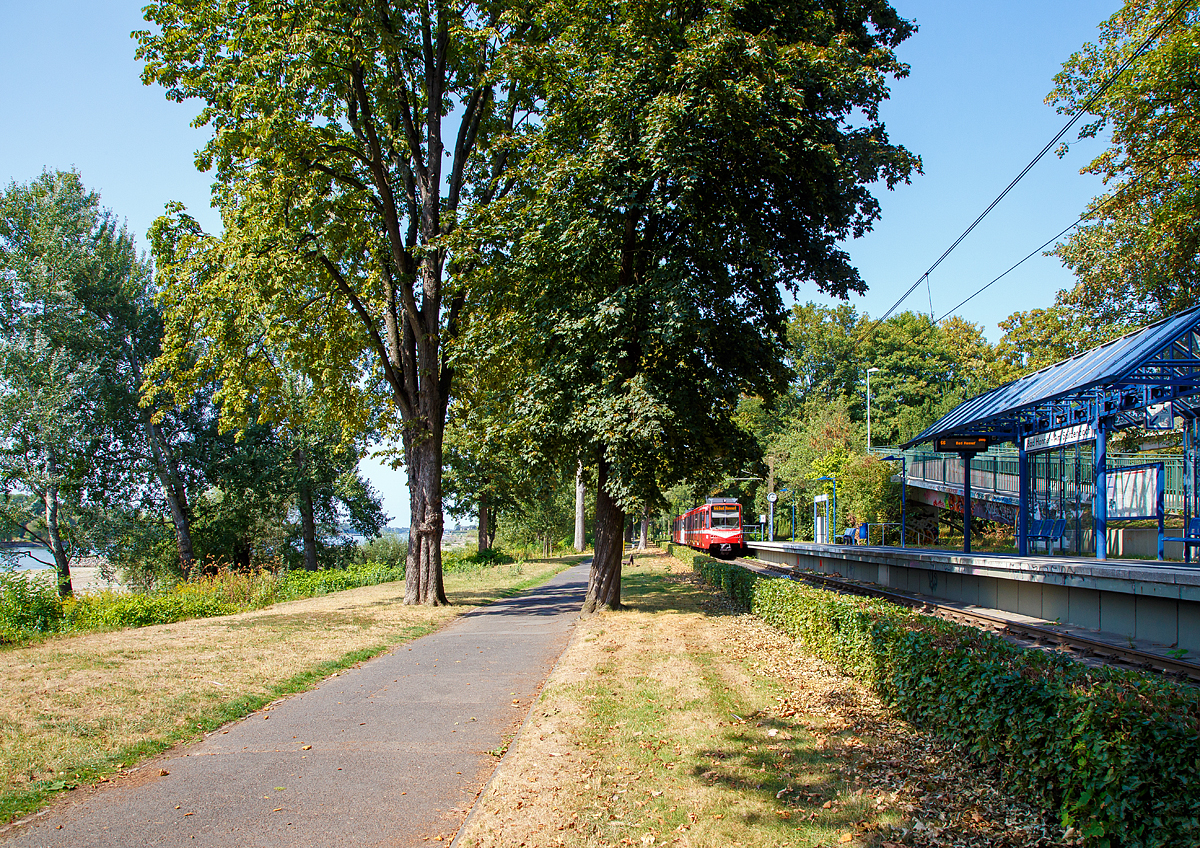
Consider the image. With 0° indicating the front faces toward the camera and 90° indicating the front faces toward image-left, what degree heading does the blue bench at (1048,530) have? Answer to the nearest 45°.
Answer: approximately 45°

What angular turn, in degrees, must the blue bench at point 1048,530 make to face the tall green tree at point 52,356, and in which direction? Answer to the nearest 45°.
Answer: approximately 45° to its right

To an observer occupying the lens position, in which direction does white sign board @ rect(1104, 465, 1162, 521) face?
facing the viewer and to the left of the viewer

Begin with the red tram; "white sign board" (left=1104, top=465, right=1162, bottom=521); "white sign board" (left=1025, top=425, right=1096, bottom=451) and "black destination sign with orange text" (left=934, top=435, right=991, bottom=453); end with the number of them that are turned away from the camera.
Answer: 0

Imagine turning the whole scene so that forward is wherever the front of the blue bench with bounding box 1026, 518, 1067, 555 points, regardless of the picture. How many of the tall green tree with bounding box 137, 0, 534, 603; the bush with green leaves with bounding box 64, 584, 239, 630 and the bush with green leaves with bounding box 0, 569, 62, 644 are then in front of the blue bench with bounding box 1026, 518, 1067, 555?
3

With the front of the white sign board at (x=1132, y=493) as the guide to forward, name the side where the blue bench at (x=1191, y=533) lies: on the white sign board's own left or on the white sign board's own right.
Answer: on the white sign board's own left

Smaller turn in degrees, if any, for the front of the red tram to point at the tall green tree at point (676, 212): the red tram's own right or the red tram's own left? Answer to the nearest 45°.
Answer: approximately 45° to the red tram's own right

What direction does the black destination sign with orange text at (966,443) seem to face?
toward the camera

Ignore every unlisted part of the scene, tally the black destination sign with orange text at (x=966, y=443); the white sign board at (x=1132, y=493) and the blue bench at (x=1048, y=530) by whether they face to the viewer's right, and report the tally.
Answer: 0

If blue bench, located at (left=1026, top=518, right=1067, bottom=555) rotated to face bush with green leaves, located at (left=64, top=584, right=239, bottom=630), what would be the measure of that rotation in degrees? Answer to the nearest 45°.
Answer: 0° — it already faces it

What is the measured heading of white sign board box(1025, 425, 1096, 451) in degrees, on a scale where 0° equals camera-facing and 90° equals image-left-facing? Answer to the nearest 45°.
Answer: approximately 45°

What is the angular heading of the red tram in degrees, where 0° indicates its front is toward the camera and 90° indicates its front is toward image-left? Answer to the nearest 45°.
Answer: approximately 315°

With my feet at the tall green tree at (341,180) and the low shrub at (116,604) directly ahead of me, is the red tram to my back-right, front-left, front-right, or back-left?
back-right
